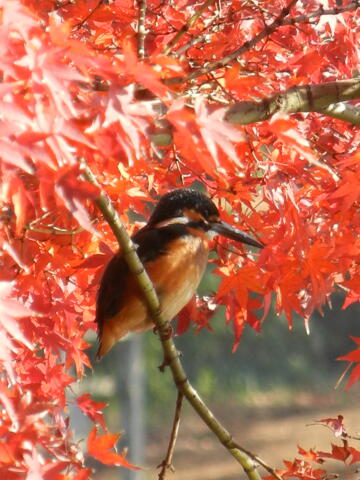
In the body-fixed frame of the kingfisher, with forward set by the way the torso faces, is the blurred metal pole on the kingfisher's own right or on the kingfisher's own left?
on the kingfisher's own left

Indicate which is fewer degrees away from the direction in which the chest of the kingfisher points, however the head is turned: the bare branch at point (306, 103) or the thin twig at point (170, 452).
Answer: the bare branch

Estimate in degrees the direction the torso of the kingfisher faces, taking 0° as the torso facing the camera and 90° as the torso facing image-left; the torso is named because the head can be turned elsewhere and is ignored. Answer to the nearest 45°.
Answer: approximately 270°

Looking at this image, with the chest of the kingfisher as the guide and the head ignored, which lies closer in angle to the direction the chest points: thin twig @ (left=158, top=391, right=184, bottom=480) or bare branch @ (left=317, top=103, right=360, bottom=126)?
the bare branch
